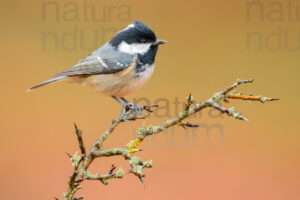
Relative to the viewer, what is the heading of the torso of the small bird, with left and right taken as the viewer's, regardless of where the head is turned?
facing to the right of the viewer
